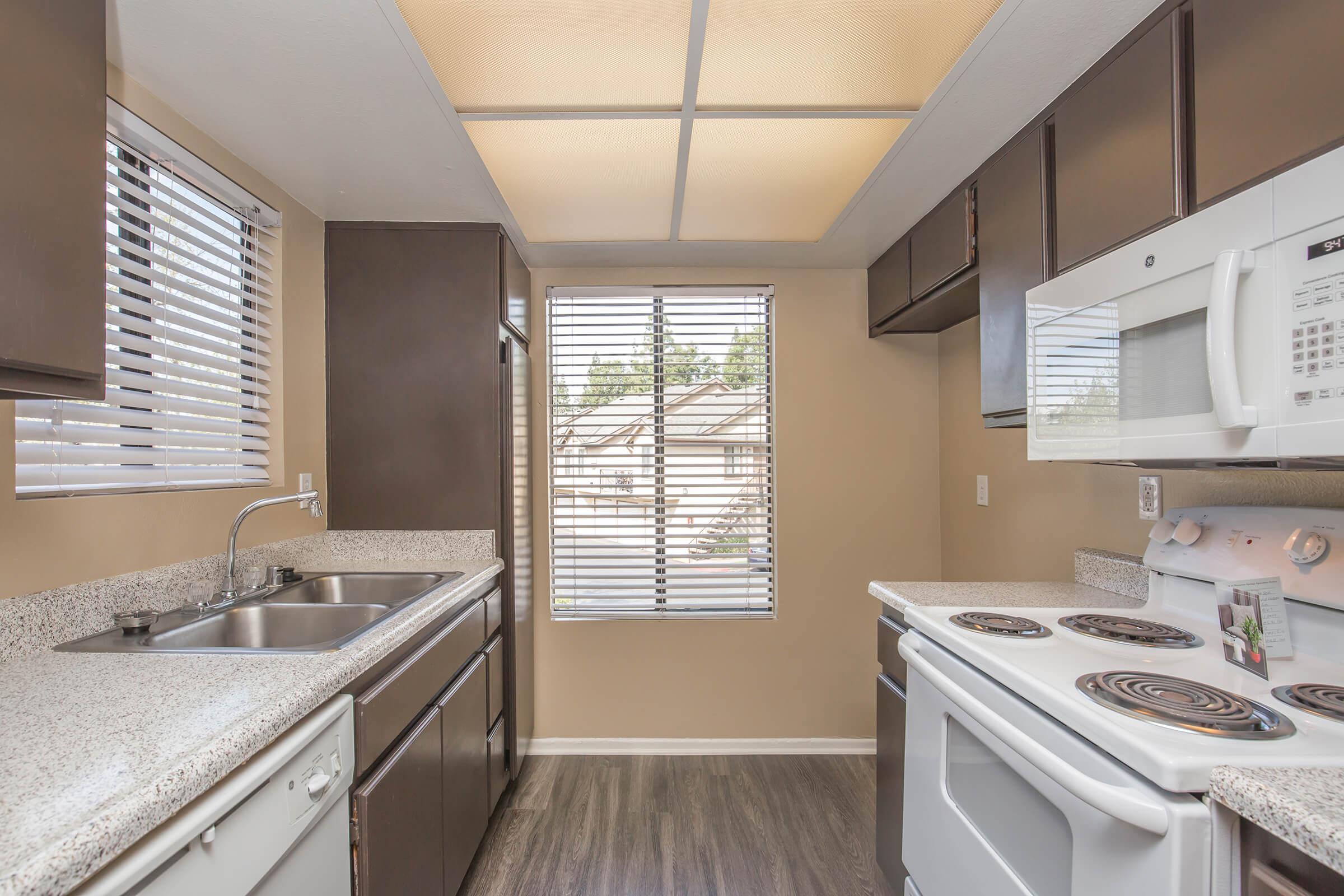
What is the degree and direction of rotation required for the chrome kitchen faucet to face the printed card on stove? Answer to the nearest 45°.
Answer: approximately 45° to its right

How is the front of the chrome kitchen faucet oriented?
to the viewer's right

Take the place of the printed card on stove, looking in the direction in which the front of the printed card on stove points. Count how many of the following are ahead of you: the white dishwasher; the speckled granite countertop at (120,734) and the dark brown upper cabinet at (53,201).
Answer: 3

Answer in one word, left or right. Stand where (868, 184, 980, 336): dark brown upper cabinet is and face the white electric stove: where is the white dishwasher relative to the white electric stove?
right

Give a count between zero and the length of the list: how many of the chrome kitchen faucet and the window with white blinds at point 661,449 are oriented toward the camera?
1

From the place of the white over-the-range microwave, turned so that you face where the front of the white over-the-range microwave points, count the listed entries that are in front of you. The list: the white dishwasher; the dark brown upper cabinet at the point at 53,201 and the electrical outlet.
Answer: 2

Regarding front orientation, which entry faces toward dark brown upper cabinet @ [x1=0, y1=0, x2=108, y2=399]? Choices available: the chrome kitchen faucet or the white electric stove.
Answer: the white electric stove

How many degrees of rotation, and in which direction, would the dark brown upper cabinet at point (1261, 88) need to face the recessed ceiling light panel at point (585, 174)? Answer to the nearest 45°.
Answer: approximately 45° to its right

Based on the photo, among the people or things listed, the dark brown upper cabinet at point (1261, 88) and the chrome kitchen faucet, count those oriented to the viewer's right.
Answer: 1

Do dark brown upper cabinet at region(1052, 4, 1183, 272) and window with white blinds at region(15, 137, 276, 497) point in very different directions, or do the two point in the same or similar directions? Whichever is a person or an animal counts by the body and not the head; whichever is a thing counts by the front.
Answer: very different directions

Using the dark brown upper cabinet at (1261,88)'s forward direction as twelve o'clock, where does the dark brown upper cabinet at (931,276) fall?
the dark brown upper cabinet at (931,276) is roughly at 3 o'clock from the dark brown upper cabinet at (1261,88).
